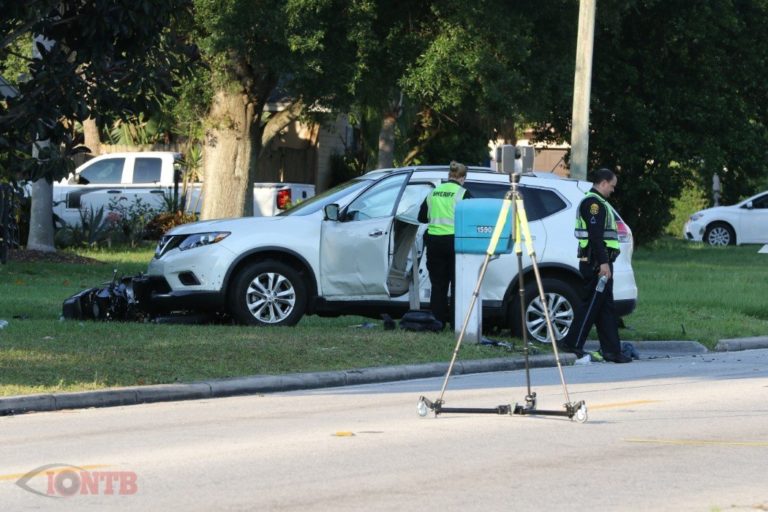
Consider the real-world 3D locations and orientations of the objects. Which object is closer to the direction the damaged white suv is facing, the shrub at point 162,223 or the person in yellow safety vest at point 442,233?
the shrub

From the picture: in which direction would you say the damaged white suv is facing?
to the viewer's left

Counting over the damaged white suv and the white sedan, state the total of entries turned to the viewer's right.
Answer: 0

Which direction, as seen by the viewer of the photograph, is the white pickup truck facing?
facing away from the viewer and to the left of the viewer

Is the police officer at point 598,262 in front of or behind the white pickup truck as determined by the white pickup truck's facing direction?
behind

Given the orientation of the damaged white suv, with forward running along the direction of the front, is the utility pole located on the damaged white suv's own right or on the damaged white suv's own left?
on the damaged white suv's own right

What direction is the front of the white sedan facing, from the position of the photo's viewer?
facing to the left of the viewer
